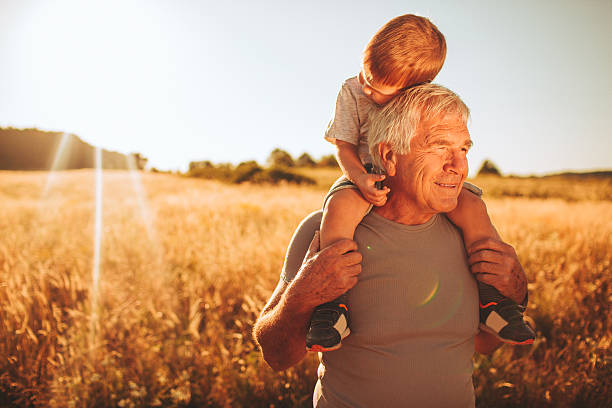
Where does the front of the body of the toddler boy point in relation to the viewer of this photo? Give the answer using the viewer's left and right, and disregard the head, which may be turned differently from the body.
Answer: facing the viewer

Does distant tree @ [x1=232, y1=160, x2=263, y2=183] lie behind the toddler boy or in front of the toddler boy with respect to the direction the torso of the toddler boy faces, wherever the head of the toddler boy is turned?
behind

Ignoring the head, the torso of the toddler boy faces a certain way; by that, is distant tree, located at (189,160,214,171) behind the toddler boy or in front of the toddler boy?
behind

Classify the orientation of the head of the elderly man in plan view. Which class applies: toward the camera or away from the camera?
toward the camera

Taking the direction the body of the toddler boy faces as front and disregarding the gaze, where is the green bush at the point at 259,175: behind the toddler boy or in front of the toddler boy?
behind
